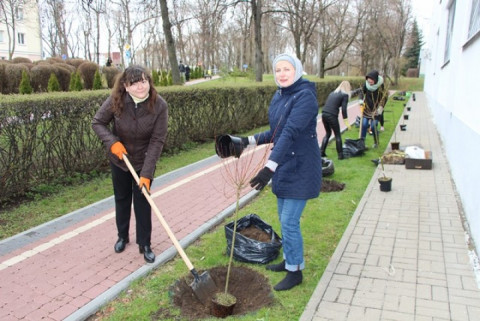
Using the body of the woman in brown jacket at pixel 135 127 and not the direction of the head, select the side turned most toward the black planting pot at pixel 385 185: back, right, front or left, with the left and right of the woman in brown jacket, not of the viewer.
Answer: left

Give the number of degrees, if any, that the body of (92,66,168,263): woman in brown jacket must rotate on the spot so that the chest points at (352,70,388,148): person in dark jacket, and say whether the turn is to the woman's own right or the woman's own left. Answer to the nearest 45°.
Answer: approximately 135° to the woman's own left

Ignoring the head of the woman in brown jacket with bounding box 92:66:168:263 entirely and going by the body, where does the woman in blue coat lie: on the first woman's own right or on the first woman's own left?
on the first woman's own left

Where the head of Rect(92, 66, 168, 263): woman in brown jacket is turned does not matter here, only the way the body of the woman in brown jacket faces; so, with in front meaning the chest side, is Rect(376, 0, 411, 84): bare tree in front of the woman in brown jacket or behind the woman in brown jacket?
behind

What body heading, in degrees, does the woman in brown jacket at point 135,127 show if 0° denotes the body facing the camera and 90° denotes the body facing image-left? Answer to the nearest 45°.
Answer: approximately 0°

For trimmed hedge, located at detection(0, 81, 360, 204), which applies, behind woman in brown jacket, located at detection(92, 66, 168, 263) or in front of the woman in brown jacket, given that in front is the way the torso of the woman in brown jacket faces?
behind

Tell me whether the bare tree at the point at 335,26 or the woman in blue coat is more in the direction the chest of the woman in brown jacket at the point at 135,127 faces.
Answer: the woman in blue coat

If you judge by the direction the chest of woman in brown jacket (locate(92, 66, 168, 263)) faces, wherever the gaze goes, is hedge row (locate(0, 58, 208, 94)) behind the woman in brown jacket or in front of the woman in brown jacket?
behind

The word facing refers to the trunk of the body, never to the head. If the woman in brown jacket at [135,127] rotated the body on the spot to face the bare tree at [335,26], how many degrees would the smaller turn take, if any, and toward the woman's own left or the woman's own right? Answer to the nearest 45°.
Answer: approximately 135° to the woman's own left
